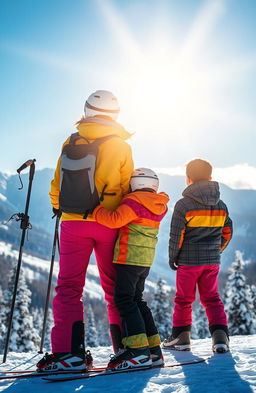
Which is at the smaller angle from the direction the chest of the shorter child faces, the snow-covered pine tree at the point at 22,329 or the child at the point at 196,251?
the snow-covered pine tree

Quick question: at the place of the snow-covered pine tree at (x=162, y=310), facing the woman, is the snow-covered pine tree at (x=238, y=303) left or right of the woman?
left

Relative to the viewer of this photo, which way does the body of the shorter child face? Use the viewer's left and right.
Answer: facing away from the viewer and to the left of the viewer

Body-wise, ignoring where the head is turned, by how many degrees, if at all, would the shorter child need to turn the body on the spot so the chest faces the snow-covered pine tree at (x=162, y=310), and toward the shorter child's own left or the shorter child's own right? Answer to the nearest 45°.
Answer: approximately 45° to the shorter child's own right

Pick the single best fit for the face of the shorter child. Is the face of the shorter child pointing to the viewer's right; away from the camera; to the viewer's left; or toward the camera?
away from the camera

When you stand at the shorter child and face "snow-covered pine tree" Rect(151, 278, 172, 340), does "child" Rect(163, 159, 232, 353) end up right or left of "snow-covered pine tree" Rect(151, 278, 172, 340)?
right

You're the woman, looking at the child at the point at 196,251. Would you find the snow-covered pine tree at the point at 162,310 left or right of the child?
left

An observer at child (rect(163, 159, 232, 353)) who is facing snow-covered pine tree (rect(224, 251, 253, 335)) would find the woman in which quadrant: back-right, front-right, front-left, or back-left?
back-left

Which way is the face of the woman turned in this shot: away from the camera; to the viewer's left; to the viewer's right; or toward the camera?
away from the camera

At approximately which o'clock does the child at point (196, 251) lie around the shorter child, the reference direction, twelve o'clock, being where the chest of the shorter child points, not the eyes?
The child is roughly at 3 o'clock from the shorter child.
